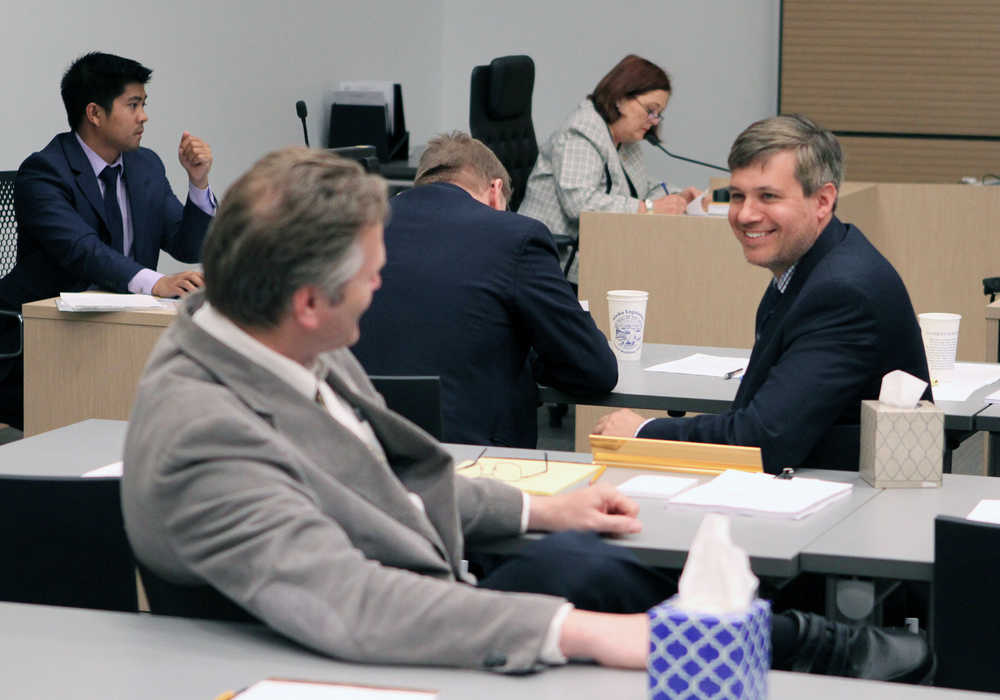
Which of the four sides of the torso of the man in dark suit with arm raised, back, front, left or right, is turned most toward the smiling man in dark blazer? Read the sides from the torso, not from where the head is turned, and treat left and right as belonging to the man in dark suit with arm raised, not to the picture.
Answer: front

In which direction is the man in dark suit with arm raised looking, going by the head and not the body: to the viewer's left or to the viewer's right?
to the viewer's right

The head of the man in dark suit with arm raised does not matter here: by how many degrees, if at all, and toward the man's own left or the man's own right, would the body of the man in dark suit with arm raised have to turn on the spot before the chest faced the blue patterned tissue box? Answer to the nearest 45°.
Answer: approximately 45° to the man's own right

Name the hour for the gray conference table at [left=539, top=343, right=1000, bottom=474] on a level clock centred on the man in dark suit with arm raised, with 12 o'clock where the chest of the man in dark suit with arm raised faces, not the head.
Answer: The gray conference table is roughly at 12 o'clock from the man in dark suit with arm raised.

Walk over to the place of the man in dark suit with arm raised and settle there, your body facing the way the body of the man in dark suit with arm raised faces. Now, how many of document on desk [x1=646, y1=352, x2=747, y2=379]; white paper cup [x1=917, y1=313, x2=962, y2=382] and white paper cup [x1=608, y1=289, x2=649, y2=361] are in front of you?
3

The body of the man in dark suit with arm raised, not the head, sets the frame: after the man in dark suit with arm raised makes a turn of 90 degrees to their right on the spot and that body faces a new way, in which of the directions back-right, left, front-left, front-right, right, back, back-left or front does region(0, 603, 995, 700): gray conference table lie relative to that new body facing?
front-left

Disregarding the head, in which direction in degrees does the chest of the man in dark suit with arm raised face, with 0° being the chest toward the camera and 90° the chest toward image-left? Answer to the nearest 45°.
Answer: approximately 315°

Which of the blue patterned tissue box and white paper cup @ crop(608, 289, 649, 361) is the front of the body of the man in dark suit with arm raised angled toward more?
the white paper cup

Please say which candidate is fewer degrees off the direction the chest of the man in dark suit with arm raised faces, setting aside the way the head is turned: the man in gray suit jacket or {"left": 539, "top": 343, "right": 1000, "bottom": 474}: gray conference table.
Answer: the gray conference table

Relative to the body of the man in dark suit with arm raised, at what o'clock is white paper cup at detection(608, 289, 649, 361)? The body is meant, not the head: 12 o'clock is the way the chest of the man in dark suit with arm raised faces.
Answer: The white paper cup is roughly at 12 o'clock from the man in dark suit with arm raised.

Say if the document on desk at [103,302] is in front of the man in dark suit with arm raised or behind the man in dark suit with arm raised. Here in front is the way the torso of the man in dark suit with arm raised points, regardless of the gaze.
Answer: in front

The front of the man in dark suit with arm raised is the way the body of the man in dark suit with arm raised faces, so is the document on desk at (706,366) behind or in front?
in front
